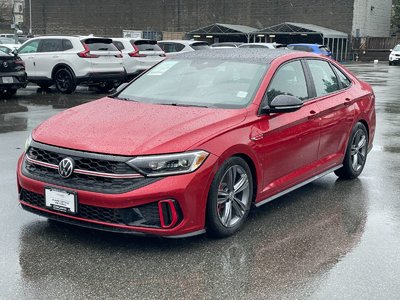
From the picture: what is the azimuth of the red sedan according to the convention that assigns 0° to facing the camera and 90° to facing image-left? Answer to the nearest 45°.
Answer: approximately 45°

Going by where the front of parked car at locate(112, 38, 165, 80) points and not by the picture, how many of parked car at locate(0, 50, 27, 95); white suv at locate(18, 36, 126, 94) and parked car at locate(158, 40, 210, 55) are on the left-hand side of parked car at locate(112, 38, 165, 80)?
2

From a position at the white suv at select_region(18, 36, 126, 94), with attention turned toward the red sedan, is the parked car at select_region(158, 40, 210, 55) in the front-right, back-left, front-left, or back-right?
back-left

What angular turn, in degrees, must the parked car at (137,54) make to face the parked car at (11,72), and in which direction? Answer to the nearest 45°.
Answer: approximately 90° to its left

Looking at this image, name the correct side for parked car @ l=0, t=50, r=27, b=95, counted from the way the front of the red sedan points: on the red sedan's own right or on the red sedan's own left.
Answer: on the red sedan's own right

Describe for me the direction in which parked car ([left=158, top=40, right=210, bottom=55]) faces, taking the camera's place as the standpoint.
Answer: facing away from the viewer and to the left of the viewer

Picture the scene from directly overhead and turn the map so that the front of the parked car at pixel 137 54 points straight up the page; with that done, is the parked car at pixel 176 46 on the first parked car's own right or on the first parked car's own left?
on the first parked car's own right
